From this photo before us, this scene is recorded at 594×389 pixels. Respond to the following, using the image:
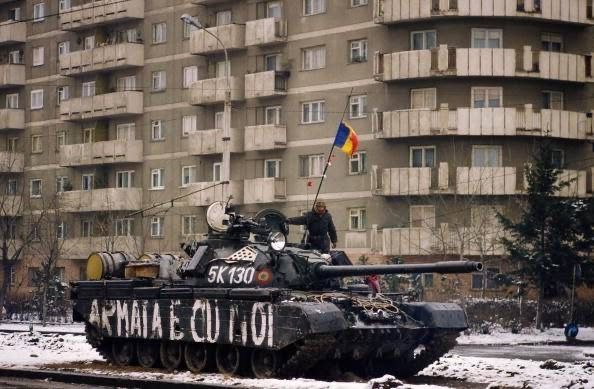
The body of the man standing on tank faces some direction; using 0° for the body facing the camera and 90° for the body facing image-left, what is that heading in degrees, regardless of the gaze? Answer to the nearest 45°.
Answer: approximately 0°

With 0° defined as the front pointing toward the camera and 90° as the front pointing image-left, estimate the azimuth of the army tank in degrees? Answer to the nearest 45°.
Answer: approximately 315°
